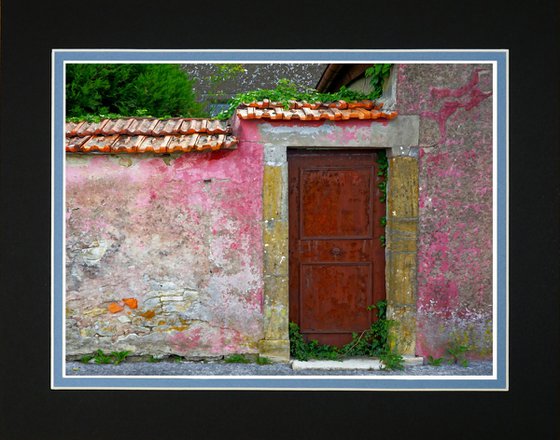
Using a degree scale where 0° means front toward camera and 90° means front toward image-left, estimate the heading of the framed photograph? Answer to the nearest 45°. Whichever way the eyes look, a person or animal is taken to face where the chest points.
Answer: approximately 0°
